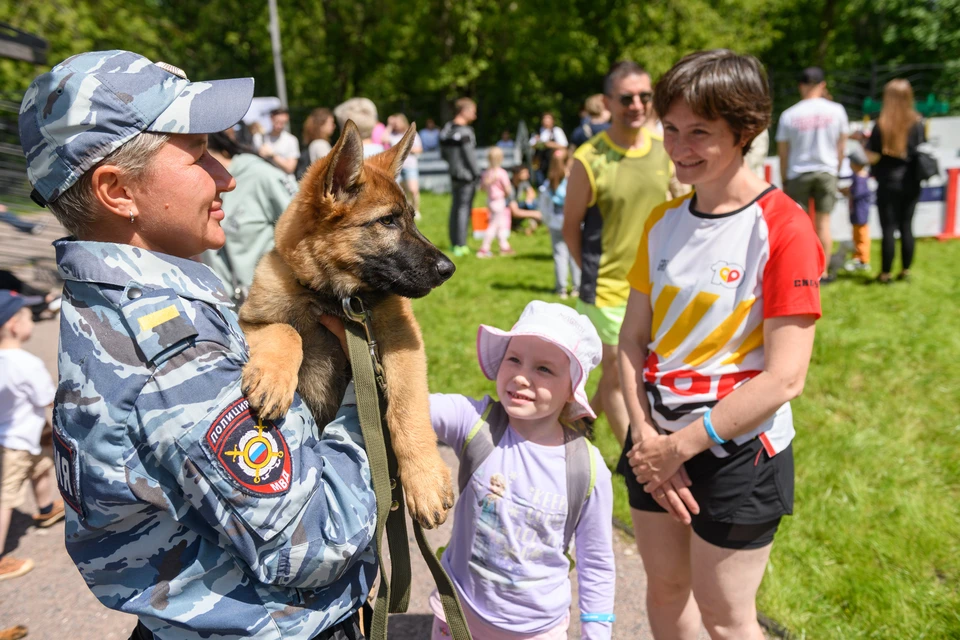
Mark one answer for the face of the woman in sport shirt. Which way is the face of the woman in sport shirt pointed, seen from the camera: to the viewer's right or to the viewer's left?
to the viewer's left

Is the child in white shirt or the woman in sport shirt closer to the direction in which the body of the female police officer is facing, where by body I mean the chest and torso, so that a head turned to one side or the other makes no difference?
the woman in sport shirt

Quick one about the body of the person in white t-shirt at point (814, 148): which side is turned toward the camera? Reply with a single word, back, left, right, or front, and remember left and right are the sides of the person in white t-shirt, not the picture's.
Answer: back

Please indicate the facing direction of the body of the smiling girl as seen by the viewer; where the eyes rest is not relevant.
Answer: toward the camera

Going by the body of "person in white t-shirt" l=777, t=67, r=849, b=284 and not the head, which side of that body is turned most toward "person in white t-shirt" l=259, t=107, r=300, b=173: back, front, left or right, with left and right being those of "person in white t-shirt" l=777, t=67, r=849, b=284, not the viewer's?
left

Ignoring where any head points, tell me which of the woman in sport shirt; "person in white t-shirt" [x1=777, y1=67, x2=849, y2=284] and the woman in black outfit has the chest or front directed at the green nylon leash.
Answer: the woman in sport shirt

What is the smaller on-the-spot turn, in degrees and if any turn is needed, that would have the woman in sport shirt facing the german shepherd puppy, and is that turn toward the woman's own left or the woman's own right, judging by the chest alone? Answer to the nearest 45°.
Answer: approximately 45° to the woman's own right

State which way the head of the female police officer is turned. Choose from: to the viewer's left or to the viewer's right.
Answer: to the viewer's right

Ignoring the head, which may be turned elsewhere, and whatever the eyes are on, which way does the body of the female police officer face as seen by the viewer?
to the viewer's right

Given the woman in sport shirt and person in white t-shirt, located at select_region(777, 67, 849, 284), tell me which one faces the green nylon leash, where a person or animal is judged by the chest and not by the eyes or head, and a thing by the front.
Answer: the woman in sport shirt

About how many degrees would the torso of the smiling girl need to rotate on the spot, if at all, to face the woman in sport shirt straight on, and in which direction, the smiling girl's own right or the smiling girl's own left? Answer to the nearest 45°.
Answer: approximately 90° to the smiling girl's own left

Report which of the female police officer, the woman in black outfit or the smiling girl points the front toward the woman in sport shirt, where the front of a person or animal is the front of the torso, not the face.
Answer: the female police officer
